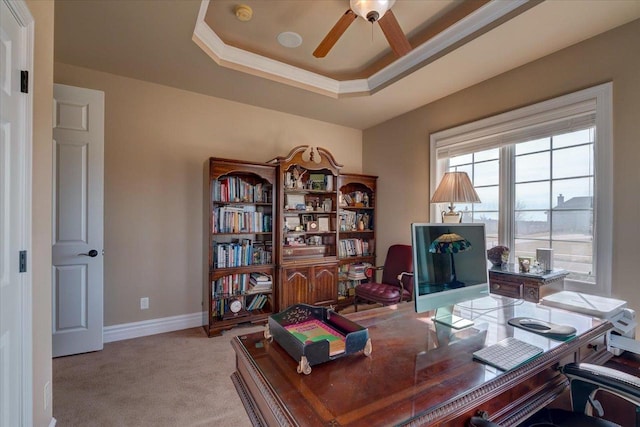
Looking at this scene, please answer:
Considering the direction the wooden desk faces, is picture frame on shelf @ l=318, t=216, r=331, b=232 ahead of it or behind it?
behind

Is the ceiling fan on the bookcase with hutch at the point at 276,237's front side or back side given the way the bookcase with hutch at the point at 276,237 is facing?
on the front side

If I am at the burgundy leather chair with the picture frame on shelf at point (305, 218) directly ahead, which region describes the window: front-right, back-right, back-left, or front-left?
back-left

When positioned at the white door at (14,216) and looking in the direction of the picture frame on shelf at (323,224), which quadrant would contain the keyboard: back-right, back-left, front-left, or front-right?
front-right

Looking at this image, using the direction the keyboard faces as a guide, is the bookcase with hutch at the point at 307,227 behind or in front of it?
behind

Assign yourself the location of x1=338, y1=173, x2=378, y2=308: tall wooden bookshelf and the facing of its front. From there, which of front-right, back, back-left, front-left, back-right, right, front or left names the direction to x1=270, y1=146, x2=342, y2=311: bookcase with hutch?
right

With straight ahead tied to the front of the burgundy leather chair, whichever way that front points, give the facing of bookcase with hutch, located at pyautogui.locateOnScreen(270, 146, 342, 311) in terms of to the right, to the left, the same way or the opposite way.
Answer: to the left

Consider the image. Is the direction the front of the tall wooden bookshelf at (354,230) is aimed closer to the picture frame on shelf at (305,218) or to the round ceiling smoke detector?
the round ceiling smoke detector

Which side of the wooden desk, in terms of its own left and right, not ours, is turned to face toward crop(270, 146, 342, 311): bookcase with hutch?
back

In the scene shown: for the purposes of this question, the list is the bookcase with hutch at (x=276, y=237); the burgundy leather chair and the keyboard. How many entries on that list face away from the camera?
0

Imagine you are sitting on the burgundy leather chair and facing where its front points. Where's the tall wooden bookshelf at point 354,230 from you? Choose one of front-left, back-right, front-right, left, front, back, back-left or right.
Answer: right

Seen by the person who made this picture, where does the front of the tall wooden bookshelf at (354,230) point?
facing the viewer and to the right of the viewer

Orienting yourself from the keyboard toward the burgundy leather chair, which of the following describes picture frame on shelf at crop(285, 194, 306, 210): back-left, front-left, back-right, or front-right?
front-left

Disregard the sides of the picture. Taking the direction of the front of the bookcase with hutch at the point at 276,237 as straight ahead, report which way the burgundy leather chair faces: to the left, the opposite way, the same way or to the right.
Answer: to the right

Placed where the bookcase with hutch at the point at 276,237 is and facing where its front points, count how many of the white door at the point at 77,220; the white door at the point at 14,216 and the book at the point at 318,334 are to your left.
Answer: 0

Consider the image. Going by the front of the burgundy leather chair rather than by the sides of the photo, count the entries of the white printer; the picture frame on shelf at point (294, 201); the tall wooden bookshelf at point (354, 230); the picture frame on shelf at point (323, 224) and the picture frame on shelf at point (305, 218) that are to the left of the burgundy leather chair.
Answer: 1
